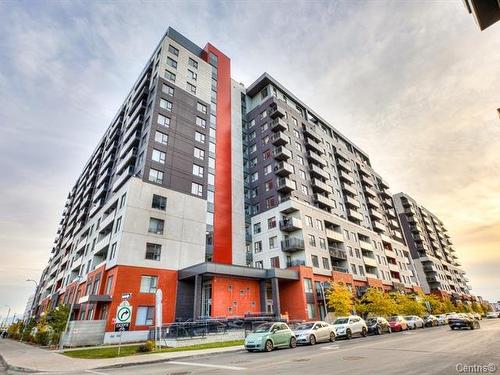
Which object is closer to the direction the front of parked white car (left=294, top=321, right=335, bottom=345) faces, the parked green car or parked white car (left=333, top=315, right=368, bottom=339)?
the parked green car

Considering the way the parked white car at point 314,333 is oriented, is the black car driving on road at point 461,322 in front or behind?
behind

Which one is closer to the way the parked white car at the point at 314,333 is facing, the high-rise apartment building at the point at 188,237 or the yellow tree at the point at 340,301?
the high-rise apartment building

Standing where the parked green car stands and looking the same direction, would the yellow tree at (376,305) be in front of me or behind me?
behind

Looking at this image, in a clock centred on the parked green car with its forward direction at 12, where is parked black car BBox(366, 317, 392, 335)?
The parked black car is roughly at 6 o'clock from the parked green car.

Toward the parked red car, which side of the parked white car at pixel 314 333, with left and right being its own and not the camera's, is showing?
back

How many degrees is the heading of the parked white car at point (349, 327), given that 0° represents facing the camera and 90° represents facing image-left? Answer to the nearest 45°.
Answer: approximately 45°

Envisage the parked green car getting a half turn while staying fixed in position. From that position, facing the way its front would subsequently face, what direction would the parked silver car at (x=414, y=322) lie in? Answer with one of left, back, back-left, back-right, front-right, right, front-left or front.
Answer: front

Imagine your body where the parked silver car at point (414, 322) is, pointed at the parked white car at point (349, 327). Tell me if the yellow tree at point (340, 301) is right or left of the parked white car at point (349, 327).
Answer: right

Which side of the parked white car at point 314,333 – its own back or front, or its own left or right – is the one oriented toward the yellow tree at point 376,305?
back
